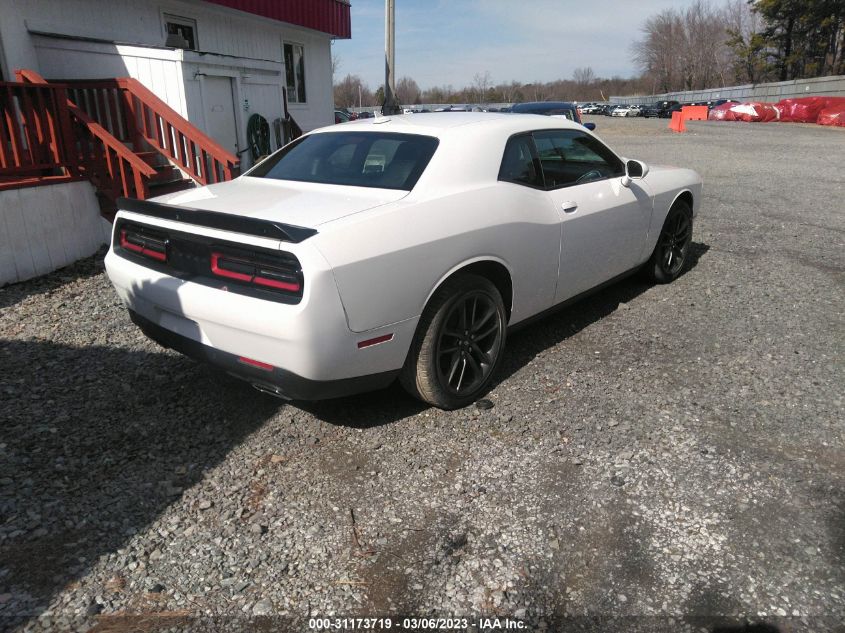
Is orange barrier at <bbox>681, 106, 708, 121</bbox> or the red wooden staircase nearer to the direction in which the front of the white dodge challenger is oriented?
the orange barrier

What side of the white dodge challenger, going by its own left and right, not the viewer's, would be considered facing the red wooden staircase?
left

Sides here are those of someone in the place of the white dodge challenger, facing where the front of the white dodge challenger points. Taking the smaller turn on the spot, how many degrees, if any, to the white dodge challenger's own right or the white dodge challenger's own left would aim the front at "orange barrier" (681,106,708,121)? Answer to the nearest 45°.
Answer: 0° — it already faces it

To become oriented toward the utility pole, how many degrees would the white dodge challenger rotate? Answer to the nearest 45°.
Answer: approximately 45° to its left

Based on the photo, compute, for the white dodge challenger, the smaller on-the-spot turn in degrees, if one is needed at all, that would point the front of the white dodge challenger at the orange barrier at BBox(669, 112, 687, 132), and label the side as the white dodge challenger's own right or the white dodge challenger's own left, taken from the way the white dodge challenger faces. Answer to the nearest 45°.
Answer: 0° — it already faces it

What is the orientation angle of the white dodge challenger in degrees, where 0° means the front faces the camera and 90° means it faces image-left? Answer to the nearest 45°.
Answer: approximately 225°

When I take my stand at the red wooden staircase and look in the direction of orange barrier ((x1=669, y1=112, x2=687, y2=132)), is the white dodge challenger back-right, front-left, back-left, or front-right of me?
back-right
